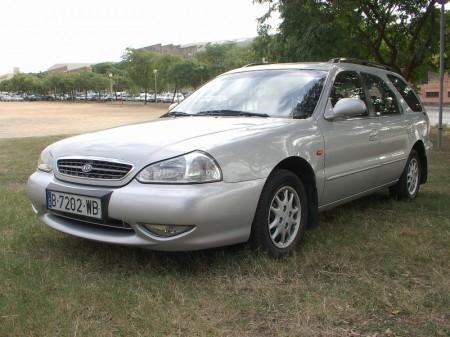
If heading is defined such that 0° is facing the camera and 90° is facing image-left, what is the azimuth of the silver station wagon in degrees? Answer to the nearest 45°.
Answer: approximately 45°

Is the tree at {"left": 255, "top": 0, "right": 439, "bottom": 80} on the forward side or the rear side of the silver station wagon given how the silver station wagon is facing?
on the rear side
